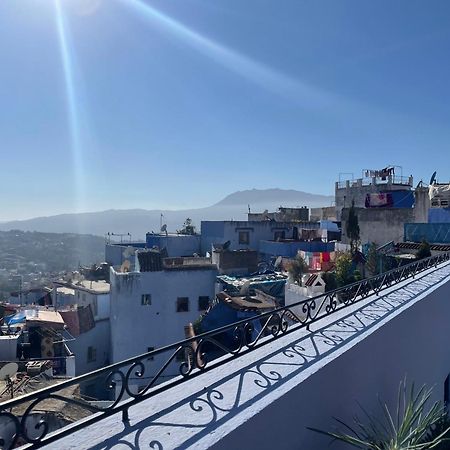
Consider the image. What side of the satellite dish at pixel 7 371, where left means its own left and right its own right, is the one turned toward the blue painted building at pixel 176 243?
back

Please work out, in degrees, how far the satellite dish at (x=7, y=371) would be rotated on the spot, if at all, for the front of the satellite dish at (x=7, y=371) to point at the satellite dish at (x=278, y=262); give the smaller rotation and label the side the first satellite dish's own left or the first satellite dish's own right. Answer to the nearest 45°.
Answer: approximately 180°

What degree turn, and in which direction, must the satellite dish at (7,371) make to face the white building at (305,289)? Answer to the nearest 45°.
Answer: approximately 135° to its left

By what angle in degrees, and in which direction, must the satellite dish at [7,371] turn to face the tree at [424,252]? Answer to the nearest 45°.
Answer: approximately 135° to its left

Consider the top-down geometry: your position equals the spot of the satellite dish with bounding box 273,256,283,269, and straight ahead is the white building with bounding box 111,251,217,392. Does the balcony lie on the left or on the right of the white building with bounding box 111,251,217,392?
left

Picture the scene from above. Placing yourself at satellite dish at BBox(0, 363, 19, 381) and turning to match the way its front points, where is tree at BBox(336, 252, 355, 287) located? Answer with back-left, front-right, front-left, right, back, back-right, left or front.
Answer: back-left

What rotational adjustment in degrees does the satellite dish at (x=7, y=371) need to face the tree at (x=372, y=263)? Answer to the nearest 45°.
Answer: approximately 135° to its left
